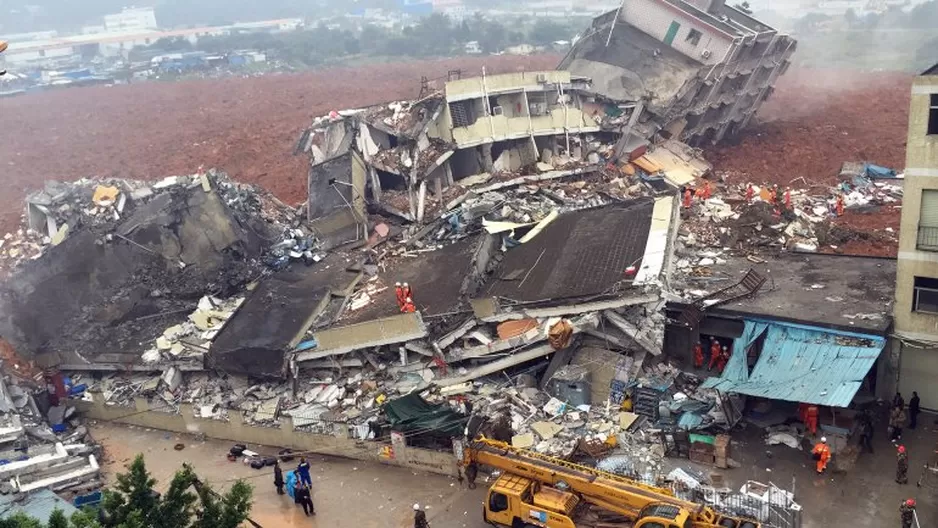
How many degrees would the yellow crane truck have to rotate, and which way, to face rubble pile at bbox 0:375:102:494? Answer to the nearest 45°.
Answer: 0° — it already faces it

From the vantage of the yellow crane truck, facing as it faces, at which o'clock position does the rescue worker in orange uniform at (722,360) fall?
The rescue worker in orange uniform is roughly at 4 o'clock from the yellow crane truck.

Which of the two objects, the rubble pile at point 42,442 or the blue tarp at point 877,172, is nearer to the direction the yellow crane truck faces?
the rubble pile

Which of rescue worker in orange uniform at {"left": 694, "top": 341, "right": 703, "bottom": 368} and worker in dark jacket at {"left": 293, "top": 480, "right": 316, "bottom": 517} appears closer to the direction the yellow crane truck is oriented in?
the worker in dark jacket

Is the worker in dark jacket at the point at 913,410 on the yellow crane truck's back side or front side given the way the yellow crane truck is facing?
on the back side

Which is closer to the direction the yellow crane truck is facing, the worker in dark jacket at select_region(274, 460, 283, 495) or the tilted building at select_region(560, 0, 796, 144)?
the worker in dark jacket

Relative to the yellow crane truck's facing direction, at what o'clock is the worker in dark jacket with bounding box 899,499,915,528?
The worker in dark jacket is roughly at 6 o'clock from the yellow crane truck.

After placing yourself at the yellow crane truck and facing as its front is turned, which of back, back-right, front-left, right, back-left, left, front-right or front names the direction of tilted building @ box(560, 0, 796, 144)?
right

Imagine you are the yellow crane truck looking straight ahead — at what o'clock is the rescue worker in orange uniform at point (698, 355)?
The rescue worker in orange uniform is roughly at 4 o'clock from the yellow crane truck.

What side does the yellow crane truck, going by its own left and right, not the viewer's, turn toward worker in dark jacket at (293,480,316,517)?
front

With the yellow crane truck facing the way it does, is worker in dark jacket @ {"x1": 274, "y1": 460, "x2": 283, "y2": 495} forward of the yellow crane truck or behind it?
forward

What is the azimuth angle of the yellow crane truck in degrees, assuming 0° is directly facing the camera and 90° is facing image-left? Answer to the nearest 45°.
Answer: approximately 90°
